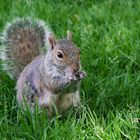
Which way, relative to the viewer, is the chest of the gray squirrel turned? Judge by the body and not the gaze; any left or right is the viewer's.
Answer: facing the viewer and to the right of the viewer
